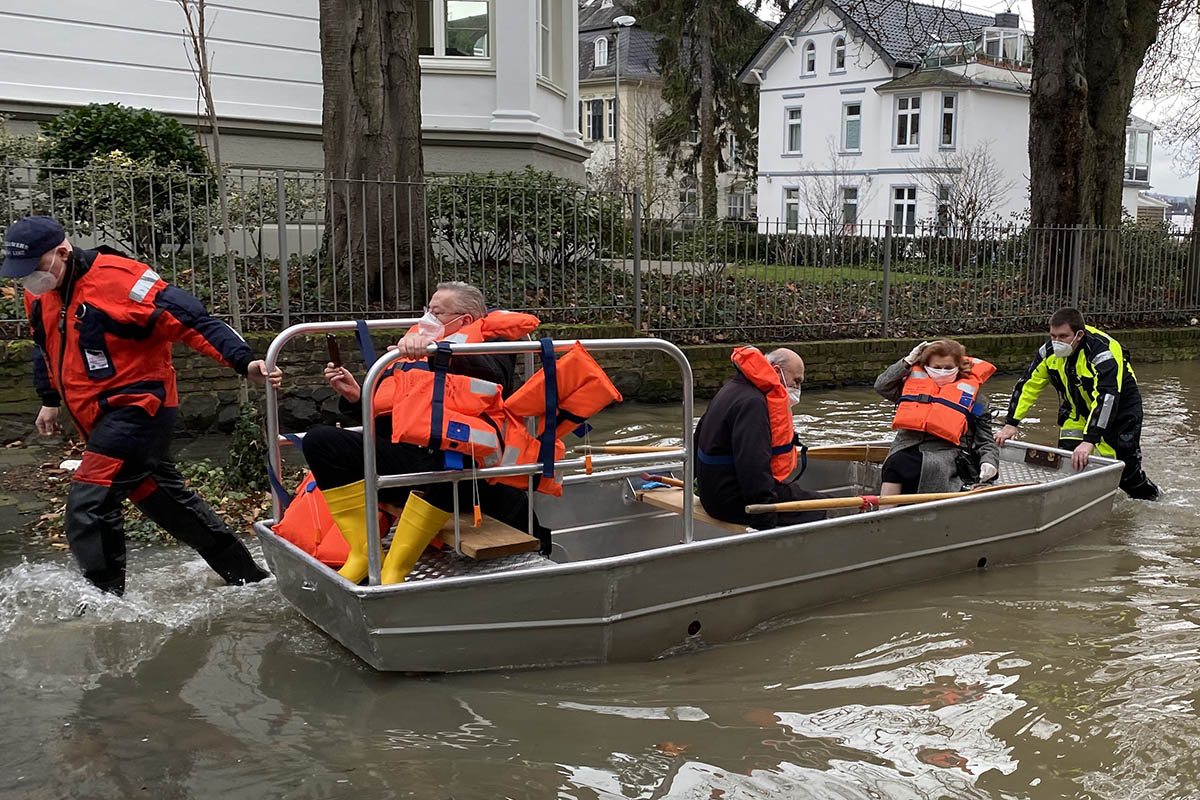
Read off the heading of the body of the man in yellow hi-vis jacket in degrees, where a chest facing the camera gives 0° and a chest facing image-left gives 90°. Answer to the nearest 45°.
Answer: approximately 45°

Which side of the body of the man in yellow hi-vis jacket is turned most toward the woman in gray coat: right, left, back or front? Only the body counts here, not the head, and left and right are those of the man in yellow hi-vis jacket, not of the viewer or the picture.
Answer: front

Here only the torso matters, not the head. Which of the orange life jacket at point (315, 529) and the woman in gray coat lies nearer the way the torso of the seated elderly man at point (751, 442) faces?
the woman in gray coat

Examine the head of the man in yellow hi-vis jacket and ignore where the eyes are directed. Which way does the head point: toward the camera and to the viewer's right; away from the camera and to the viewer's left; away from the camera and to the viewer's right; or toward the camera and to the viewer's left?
toward the camera and to the viewer's left

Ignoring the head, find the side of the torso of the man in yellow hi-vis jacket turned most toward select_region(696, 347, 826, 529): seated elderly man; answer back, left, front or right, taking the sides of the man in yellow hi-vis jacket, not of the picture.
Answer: front

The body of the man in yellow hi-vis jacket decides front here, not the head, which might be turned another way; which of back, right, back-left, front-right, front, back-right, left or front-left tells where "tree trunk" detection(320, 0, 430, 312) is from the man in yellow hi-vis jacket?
front-right

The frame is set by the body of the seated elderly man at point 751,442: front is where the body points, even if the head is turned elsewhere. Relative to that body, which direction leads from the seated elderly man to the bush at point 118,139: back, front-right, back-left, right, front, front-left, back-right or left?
back-left

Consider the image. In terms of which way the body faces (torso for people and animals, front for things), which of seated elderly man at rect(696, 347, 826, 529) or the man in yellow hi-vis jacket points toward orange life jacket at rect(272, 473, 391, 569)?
the man in yellow hi-vis jacket

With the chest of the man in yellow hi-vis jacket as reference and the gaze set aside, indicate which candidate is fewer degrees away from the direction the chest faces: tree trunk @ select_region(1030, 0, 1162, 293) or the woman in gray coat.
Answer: the woman in gray coat

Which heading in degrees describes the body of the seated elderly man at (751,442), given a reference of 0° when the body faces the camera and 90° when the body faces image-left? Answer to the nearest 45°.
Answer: approximately 270°

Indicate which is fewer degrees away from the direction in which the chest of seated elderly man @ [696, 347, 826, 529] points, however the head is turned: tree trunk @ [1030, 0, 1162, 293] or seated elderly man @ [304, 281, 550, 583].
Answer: the tree trunk

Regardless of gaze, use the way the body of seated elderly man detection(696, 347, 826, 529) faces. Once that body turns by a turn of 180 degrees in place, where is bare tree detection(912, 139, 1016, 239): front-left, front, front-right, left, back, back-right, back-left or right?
right

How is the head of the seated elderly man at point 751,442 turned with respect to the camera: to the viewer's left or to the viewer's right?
to the viewer's right

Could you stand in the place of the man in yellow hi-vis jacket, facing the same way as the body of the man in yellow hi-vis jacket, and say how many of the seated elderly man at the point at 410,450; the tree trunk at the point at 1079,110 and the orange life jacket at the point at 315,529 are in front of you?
2

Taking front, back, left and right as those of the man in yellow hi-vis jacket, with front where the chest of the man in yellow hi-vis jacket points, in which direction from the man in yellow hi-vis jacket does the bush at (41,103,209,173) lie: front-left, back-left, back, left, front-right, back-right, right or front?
front-right

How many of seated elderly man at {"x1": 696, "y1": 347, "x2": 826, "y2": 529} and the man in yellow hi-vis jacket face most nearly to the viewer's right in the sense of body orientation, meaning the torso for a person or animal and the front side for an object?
1
